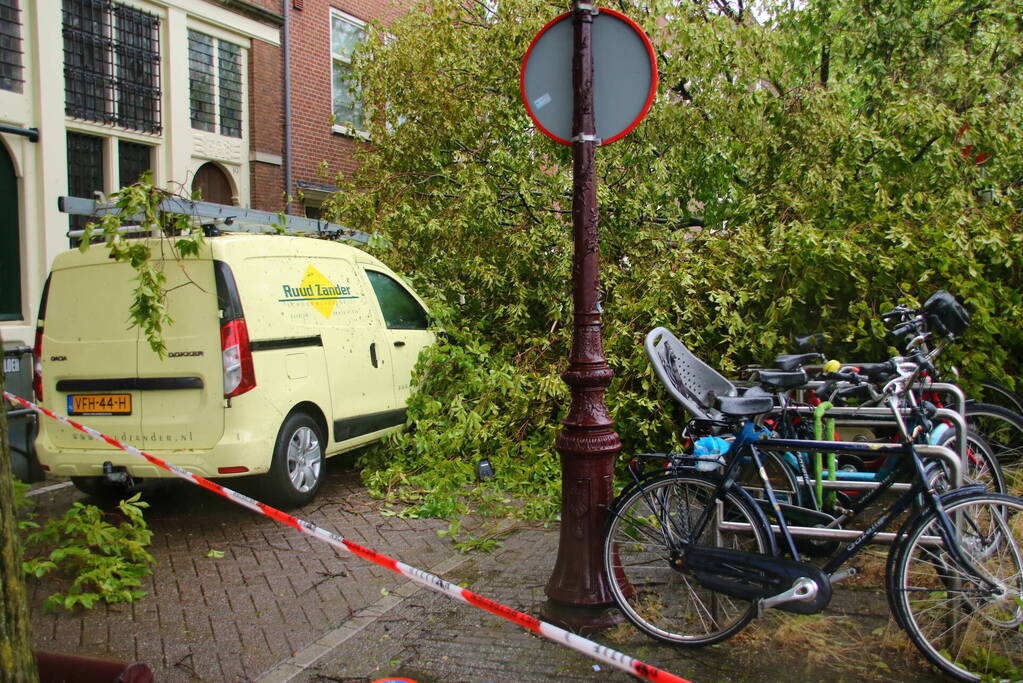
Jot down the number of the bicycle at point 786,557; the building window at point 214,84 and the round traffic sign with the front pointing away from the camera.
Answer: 1

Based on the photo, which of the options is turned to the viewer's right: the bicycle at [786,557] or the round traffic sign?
the bicycle

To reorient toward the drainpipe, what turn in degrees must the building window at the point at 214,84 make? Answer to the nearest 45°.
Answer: approximately 90° to its left

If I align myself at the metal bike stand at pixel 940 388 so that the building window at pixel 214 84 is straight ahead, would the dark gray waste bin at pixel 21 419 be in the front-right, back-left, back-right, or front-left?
front-left

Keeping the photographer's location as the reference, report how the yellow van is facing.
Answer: facing away from the viewer and to the right of the viewer

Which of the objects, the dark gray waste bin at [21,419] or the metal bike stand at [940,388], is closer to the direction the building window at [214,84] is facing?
the metal bike stand

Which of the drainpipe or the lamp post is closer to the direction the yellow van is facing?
the drainpipe

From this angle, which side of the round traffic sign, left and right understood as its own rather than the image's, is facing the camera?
back

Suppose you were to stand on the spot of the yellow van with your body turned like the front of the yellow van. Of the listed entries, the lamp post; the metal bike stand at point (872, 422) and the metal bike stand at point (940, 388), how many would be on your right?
3

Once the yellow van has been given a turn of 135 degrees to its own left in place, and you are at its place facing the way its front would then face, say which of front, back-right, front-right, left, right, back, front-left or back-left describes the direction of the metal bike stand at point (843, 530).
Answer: back-left

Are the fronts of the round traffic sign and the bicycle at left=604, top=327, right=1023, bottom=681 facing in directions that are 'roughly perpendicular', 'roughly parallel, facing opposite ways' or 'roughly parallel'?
roughly perpendicular

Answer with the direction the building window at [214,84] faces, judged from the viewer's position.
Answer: facing the viewer and to the right of the viewer

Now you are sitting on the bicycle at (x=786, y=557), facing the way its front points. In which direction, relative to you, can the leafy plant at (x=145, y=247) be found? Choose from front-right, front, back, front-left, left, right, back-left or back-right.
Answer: back

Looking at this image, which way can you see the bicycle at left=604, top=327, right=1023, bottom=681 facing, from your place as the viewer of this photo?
facing to the right of the viewer
